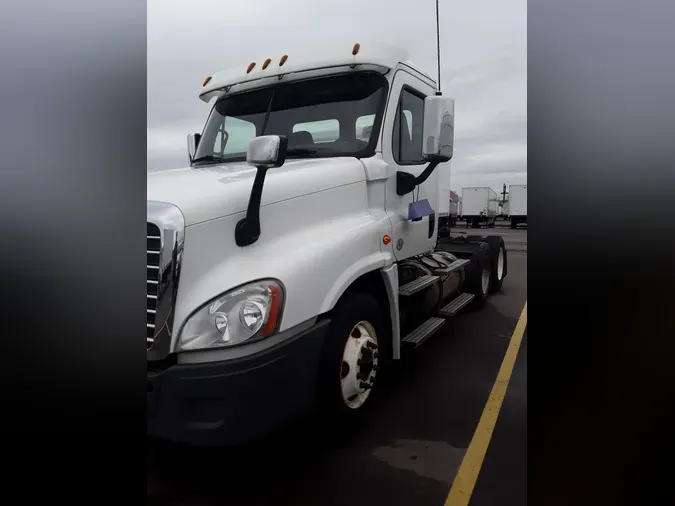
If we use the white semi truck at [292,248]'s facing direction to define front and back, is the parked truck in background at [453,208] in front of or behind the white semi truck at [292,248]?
behind

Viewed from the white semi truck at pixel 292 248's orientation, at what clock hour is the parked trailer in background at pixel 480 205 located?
The parked trailer in background is roughly at 5 o'clock from the white semi truck.

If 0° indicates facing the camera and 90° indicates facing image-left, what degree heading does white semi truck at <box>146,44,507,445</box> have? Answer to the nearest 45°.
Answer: approximately 45°
